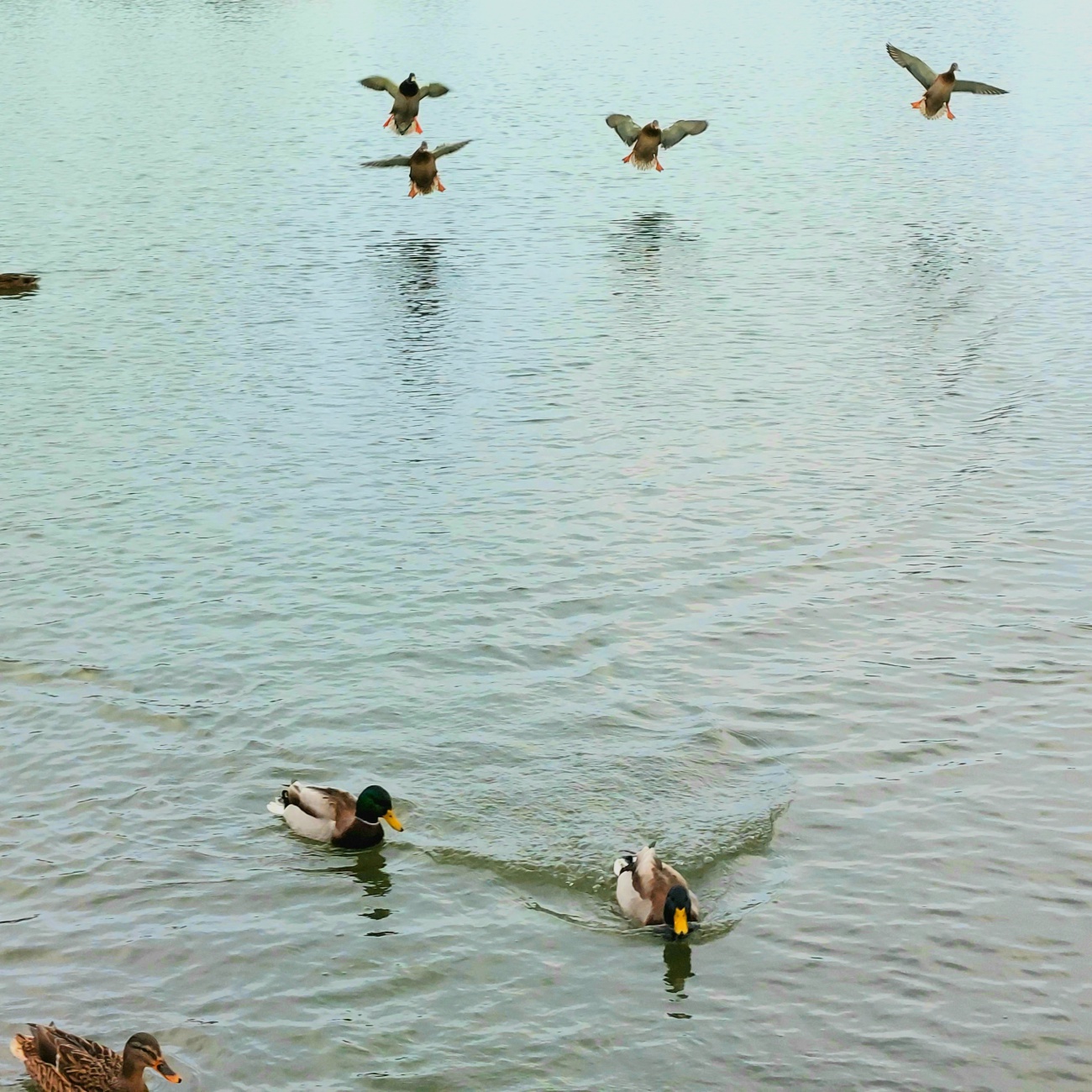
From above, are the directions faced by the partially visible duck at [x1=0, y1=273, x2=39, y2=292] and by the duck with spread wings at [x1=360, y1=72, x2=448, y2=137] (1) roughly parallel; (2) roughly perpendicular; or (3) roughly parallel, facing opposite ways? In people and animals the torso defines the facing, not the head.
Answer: roughly perpendicular

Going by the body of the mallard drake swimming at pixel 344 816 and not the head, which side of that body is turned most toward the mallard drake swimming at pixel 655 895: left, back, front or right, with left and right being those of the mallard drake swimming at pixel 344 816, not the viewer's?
front

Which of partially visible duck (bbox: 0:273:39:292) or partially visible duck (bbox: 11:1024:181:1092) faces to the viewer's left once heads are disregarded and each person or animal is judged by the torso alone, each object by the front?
partially visible duck (bbox: 0:273:39:292)

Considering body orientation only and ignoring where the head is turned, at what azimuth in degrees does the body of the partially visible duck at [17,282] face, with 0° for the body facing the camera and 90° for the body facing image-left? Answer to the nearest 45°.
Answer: approximately 90°

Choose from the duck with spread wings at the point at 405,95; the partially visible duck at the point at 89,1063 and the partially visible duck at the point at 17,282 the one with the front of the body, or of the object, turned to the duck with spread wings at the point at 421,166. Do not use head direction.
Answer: the duck with spread wings at the point at 405,95

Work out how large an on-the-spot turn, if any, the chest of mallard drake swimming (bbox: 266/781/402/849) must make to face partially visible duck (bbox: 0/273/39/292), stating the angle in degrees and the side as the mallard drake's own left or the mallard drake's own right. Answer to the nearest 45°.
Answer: approximately 135° to the mallard drake's own left
